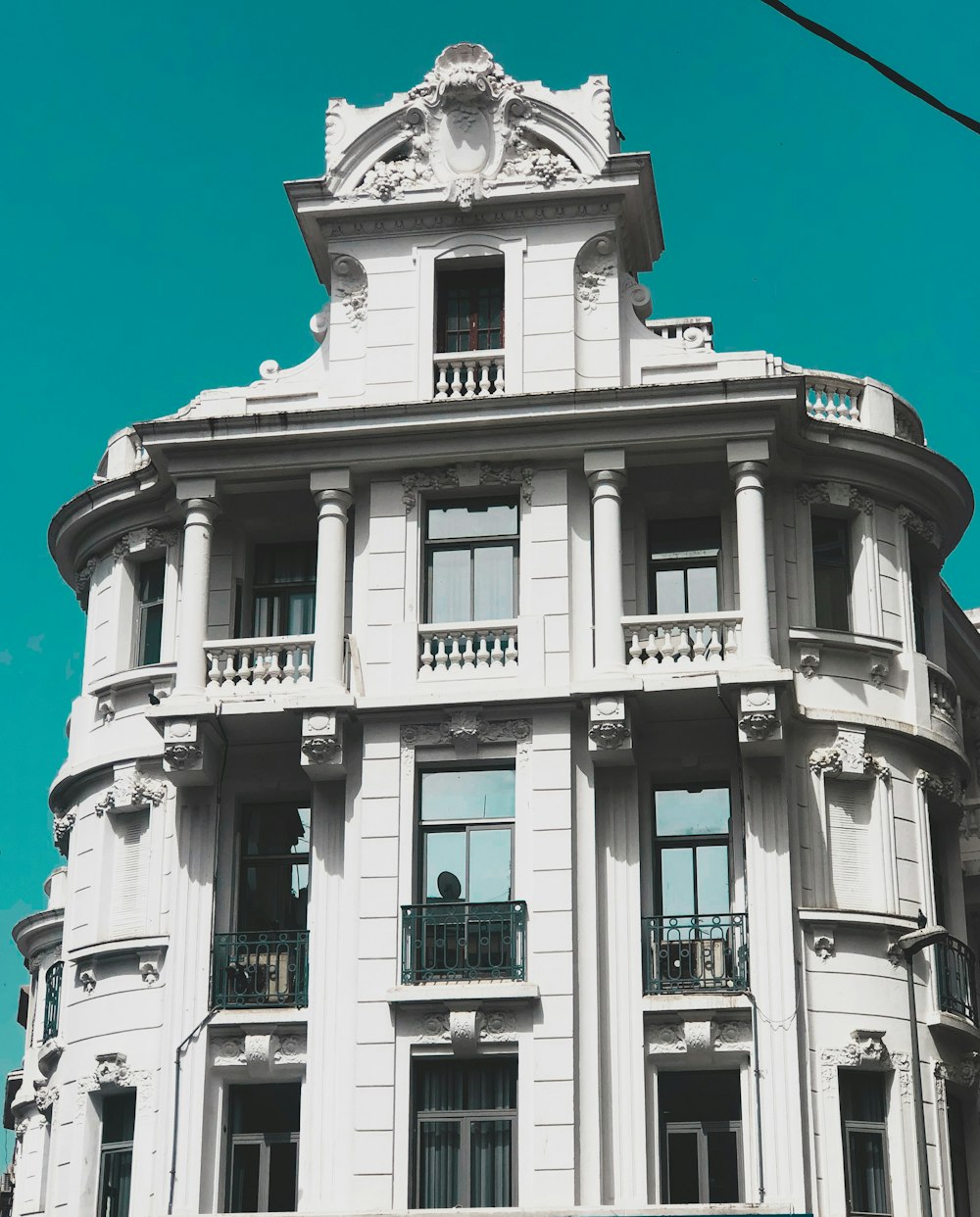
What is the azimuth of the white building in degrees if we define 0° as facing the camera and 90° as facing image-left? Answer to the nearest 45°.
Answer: approximately 0°
